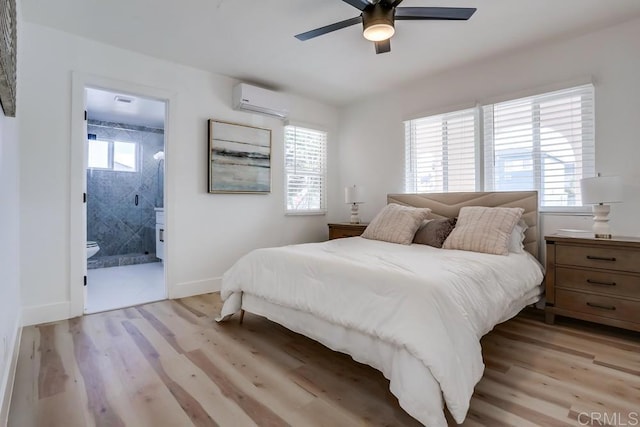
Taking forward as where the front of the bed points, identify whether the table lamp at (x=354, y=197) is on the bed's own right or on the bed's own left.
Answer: on the bed's own right

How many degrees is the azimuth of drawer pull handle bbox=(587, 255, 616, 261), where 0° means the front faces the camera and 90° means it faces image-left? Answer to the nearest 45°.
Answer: approximately 45°

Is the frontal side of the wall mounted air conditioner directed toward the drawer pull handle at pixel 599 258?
yes

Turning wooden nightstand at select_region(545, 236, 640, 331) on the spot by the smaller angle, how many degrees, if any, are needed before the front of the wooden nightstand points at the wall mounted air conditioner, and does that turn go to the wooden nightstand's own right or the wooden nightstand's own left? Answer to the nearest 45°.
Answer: approximately 45° to the wooden nightstand's own right

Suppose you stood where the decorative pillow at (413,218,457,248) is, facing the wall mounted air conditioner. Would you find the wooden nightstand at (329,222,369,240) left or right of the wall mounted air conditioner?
right

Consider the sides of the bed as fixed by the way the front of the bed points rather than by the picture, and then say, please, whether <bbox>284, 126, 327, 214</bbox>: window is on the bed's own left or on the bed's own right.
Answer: on the bed's own right

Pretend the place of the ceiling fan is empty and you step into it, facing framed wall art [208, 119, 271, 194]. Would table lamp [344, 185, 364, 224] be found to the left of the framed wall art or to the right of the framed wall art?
right

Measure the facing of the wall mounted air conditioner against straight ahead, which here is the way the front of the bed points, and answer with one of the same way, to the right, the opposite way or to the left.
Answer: to the left
